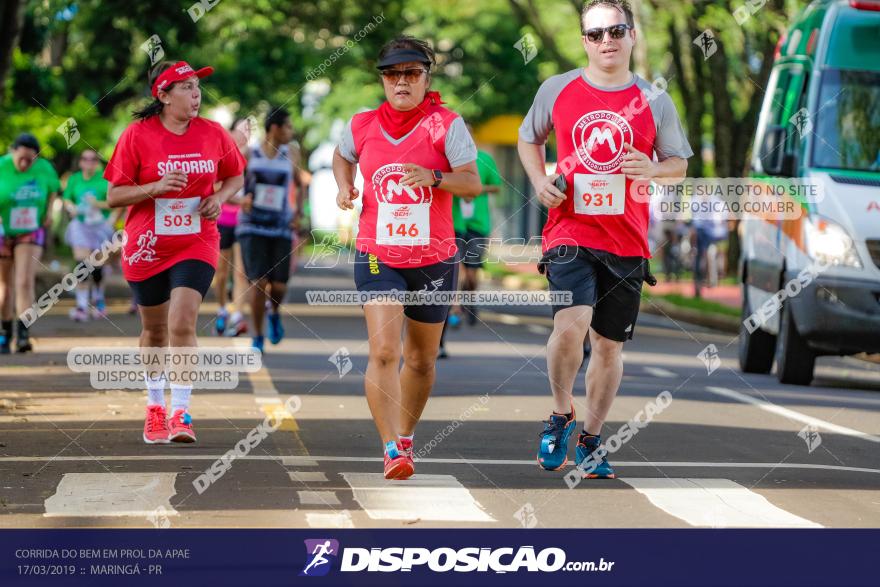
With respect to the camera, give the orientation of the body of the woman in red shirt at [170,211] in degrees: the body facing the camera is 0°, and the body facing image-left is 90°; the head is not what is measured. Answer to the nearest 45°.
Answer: approximately 0°

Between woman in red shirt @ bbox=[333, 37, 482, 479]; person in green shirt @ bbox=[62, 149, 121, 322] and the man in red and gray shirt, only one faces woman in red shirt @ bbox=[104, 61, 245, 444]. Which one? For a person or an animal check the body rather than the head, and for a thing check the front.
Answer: the person in green shirt

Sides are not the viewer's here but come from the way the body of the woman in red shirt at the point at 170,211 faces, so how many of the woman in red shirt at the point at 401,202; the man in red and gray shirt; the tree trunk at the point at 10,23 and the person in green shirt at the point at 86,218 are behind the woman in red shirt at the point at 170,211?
2

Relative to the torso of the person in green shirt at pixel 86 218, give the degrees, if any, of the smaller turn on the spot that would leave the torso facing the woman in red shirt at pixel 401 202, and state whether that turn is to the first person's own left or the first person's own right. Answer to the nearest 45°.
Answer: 0° — they already face them

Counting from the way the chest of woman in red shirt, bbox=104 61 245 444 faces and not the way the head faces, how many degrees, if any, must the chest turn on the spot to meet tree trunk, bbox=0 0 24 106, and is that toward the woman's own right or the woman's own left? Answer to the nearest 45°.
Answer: approximately 180°

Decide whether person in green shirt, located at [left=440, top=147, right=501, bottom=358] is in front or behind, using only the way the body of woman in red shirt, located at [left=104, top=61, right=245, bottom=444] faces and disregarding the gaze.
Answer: behind

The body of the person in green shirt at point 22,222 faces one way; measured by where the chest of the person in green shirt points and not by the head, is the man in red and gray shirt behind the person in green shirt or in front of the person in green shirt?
in front

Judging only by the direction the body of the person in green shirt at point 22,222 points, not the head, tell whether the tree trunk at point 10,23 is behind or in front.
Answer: behind
